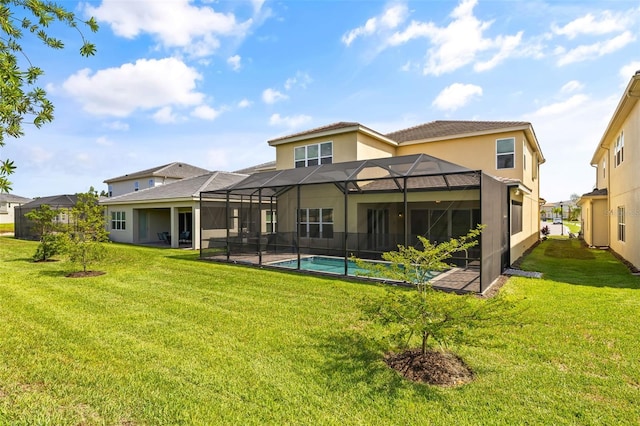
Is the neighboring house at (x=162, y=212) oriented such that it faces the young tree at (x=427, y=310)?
no

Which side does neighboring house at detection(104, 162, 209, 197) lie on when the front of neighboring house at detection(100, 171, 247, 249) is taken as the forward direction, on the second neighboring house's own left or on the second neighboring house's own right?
on the second neighboring house's own left

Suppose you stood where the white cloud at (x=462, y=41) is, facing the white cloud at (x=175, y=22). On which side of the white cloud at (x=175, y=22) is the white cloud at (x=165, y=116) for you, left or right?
right

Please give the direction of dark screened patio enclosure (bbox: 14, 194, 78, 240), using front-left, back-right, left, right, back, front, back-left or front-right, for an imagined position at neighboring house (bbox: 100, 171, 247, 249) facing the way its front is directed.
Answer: left

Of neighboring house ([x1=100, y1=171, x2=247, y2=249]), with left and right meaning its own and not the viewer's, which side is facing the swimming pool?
right

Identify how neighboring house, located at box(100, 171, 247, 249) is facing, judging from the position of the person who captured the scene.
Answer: facing away from the viewer and to the right of the viewer
